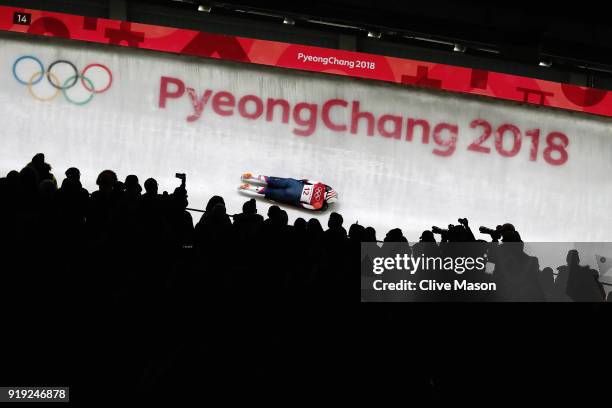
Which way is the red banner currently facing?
toward the camera

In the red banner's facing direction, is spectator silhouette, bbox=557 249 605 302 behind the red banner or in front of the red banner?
in front
